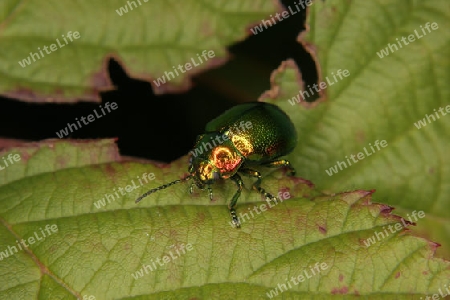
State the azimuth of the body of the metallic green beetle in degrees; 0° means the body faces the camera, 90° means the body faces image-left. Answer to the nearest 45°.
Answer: approximately 45°

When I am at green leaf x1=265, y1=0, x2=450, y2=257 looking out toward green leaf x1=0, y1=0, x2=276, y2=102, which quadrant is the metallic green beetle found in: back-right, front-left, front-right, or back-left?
front-left

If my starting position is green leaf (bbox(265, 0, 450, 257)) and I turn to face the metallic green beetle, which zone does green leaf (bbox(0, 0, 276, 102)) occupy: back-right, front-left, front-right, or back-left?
front-right

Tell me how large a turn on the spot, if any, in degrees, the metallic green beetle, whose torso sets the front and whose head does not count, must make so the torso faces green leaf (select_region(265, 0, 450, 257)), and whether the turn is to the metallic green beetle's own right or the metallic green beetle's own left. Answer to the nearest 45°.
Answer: approximately 135° to the metallic green beetle's own left
